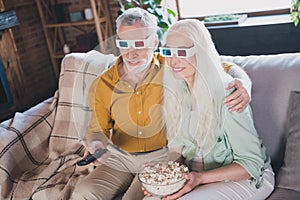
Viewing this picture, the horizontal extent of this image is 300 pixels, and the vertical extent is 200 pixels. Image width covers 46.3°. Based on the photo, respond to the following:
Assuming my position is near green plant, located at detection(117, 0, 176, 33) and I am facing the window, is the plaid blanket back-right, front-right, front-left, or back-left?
back-right

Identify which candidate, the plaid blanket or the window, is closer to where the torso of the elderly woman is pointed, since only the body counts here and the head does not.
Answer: the plaid blanket

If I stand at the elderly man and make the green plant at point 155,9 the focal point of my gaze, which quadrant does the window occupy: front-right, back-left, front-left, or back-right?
front-right

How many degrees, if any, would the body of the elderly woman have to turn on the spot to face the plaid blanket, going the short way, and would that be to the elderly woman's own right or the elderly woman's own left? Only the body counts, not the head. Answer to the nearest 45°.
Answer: approximately 90° to the elderly woman's own right

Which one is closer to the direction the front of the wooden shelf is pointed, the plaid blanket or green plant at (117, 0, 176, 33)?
the plaid blanket

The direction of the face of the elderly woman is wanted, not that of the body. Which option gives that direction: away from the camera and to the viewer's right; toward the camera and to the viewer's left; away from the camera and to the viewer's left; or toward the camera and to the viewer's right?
toward the camera and to the viewer's left

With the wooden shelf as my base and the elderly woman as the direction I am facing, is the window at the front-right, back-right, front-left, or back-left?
front-left

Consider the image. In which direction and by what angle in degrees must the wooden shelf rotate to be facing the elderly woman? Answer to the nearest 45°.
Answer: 0° — it already faces them

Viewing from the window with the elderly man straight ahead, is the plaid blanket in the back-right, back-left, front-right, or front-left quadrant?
front-right

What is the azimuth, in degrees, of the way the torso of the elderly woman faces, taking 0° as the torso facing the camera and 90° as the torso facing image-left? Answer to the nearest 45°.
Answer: approximately 45°

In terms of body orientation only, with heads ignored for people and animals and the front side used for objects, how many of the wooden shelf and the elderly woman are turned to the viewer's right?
0

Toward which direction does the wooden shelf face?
toward the camera

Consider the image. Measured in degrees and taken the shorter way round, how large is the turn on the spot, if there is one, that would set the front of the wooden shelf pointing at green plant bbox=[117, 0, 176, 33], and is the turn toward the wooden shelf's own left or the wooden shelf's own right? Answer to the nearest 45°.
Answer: approximately 45° to the wooden shelf's own left

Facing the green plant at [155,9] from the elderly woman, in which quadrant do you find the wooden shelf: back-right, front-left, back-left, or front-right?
front-left

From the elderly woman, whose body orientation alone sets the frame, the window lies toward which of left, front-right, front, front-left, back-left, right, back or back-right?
back-right

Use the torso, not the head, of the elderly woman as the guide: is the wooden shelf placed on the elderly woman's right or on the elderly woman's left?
on the elderly woman's right

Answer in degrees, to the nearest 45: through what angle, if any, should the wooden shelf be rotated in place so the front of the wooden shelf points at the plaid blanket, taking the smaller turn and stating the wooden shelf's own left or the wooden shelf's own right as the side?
0° — it already faces it

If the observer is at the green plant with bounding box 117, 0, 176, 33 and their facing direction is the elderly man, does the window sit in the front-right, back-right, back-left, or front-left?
back-left

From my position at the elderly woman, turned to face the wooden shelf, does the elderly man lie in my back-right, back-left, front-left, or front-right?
front-left
